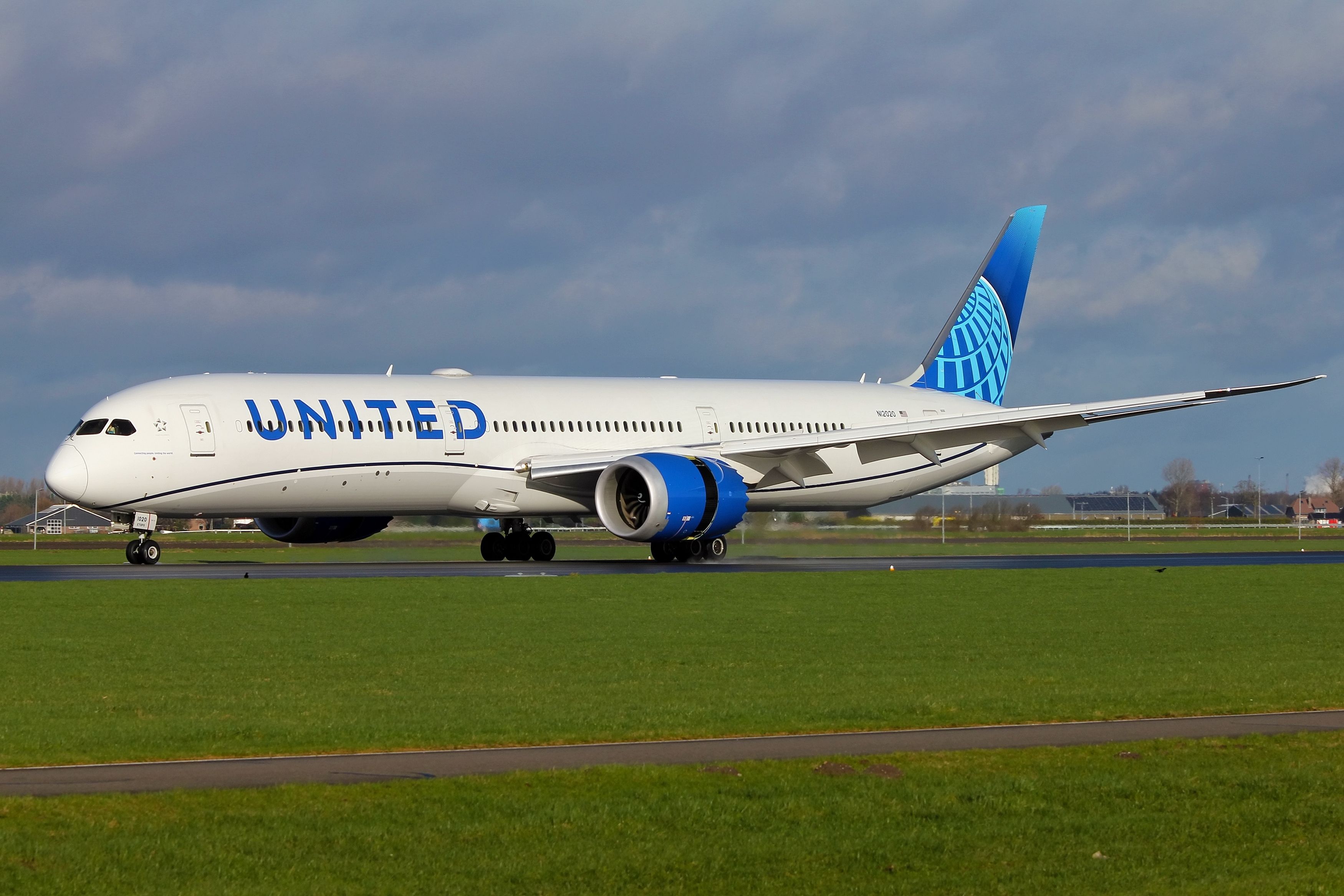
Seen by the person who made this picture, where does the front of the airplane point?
facing the viewer and to the left of the viewer
